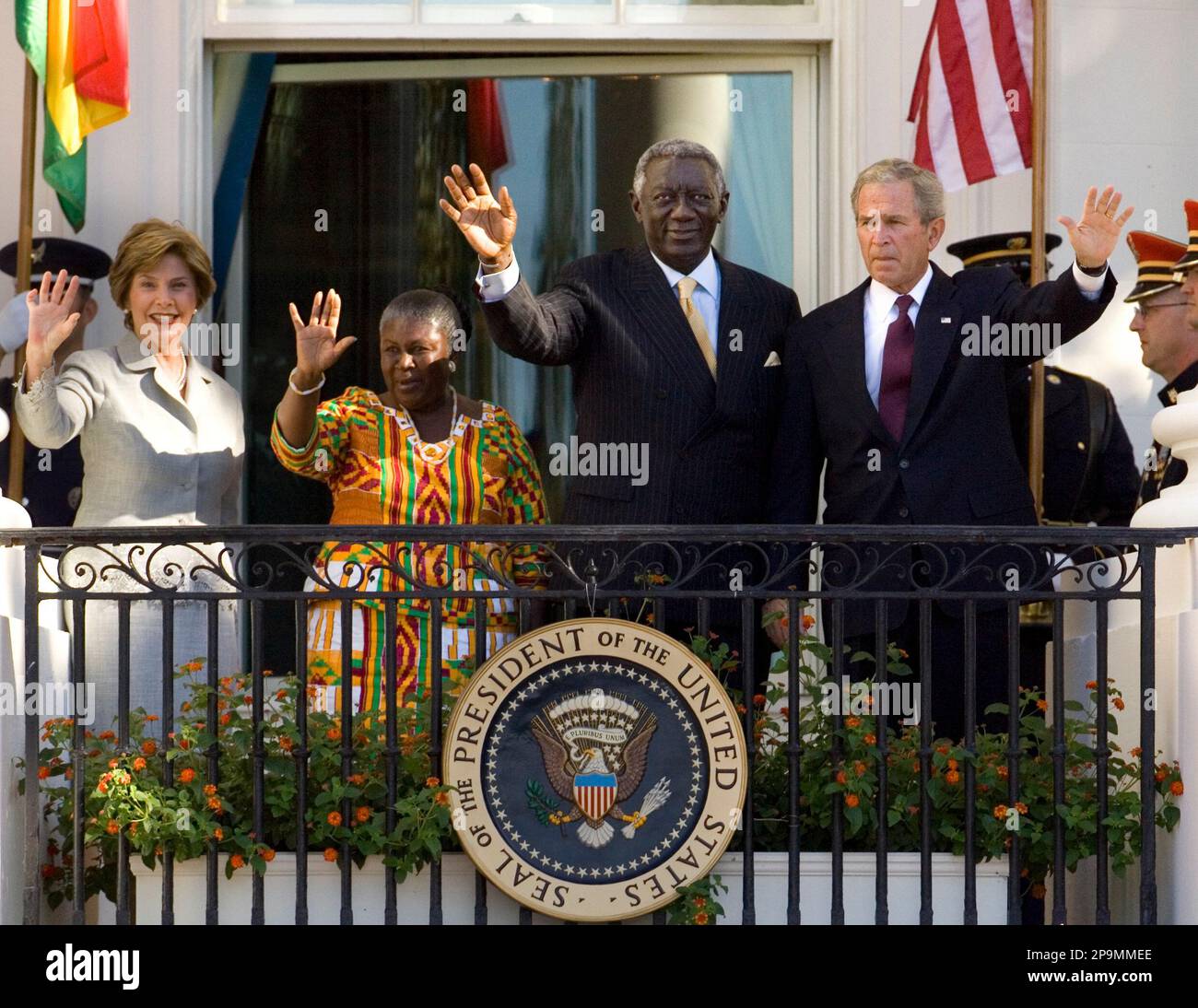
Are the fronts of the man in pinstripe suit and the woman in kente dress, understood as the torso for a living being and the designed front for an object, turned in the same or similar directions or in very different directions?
same or similar directions

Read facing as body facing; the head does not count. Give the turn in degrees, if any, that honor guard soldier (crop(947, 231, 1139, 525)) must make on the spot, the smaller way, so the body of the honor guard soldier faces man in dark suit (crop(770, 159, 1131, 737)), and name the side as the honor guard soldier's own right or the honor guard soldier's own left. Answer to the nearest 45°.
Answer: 0° — they already face them

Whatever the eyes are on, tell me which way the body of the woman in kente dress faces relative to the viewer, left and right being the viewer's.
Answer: facing the viewer

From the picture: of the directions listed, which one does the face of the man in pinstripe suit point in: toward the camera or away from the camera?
toward the camera

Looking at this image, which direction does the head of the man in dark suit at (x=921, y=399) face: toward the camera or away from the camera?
toward the camera

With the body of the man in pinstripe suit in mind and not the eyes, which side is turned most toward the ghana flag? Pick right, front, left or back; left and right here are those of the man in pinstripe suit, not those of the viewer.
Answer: right

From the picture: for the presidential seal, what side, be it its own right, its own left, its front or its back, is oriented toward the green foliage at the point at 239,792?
right

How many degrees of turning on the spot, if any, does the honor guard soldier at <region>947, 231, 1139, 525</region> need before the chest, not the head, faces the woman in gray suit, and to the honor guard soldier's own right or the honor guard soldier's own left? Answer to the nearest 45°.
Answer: approximately 45° to the honor guard soldier's own right

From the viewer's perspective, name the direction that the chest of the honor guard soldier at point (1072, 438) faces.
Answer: toward the camera

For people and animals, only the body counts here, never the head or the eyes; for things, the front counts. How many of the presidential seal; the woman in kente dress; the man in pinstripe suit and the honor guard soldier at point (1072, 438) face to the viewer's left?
0

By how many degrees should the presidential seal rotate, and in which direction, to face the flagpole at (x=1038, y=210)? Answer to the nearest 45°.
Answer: approximately 135° to its left

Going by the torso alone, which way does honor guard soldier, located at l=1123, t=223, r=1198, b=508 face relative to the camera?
to the viewer's left

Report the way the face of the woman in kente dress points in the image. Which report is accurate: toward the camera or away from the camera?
toward the camera

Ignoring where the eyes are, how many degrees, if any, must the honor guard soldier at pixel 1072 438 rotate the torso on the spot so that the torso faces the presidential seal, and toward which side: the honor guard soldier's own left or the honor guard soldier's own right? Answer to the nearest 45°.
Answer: approximately 45° to the honor guard soldier's own right

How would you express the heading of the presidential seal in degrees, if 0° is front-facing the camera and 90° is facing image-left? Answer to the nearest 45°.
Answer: approximately 0°
